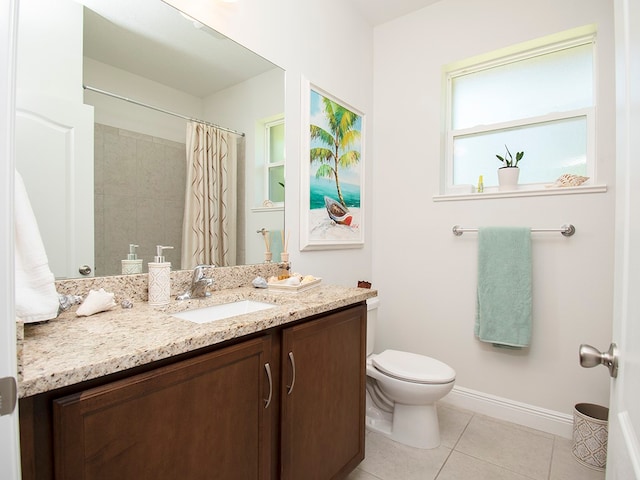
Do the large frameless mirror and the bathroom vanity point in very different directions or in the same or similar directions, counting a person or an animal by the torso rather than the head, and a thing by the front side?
same or similar directions

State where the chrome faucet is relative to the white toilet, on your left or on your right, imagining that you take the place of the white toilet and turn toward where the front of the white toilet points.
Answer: on your right

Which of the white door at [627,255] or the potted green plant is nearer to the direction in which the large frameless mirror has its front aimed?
the white door

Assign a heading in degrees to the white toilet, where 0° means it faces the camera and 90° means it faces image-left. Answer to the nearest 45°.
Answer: approximately 315°

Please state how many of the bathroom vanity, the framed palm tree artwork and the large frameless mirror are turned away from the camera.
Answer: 0

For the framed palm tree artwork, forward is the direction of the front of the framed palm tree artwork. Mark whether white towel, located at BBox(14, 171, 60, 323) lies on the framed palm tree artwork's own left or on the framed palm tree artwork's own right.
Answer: on the framed palm tree artwork's own right

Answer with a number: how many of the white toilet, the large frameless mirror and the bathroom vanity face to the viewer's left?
0

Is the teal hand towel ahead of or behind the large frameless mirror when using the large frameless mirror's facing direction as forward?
ahead

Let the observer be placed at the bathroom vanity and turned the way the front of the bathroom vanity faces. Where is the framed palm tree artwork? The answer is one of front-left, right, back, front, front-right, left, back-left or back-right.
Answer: left

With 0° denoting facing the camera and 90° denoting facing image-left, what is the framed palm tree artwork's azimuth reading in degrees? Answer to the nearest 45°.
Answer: approximately 315°
